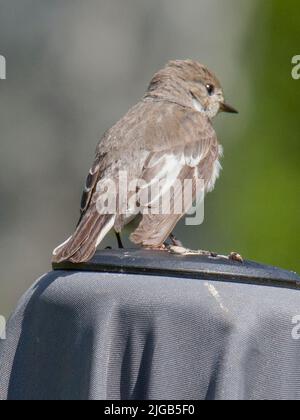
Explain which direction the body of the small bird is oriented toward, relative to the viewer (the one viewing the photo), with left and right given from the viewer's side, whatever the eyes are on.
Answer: facing away from the viewer and to the right of the viewer
